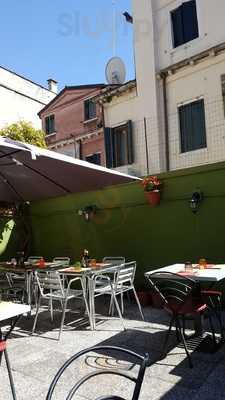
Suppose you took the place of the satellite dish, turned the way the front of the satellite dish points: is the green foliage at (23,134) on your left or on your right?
on your right

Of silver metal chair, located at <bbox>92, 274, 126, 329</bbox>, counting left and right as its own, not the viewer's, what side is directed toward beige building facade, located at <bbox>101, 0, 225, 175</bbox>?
right

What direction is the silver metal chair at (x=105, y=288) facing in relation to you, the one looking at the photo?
facing away from the viewer and to the left of the viewer

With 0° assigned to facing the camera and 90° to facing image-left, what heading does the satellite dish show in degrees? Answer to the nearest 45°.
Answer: approximately 0°

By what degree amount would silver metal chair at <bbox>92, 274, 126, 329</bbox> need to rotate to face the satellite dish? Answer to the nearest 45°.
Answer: approximately 45° to its right

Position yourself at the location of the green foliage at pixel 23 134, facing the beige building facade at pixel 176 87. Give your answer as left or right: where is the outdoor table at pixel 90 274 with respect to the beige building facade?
right

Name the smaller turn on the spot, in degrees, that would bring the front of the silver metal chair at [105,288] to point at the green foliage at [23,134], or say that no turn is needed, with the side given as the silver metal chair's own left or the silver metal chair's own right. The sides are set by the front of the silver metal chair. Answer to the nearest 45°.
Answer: approximately 45° to the silver metal chair's own right
